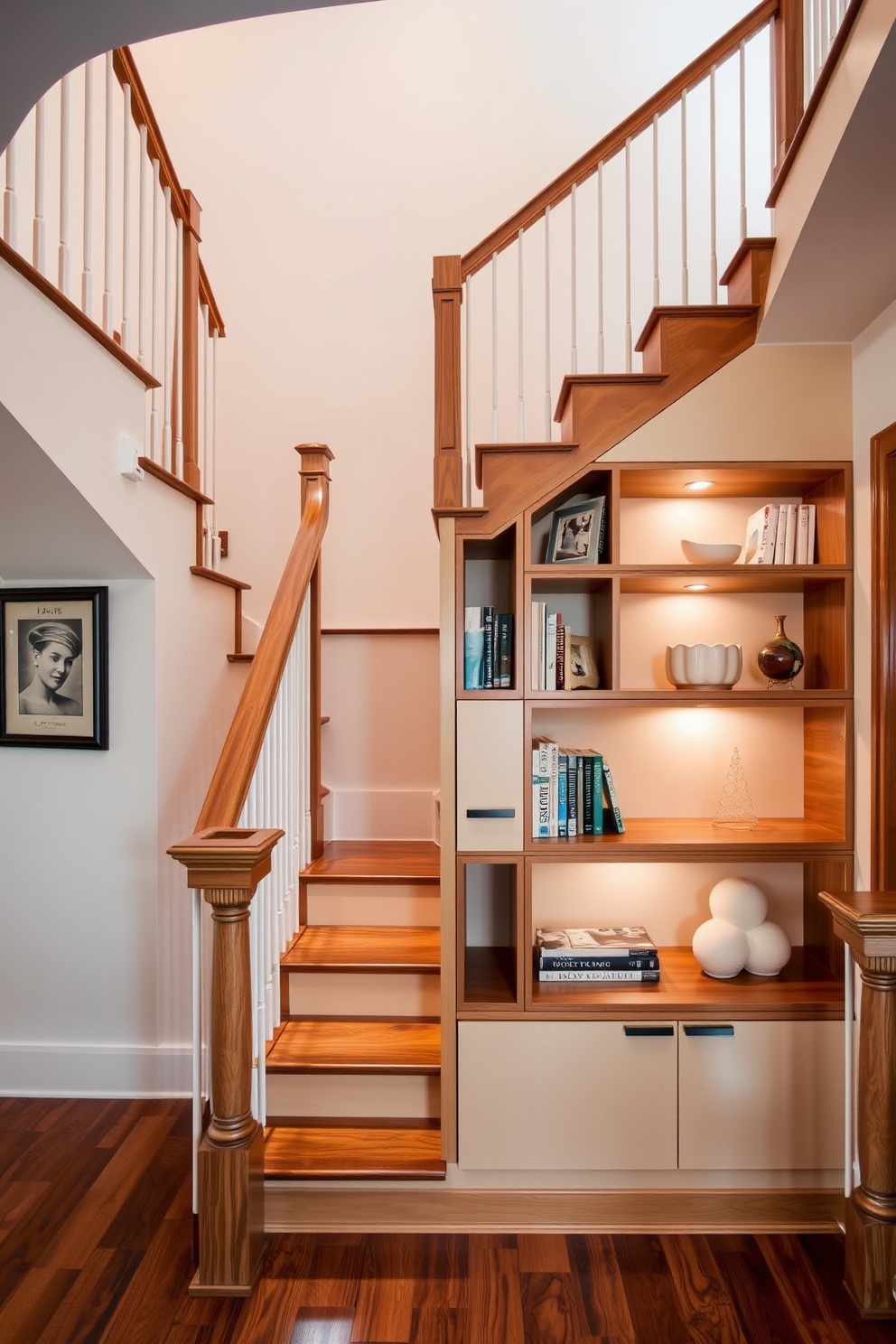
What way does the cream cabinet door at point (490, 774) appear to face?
toward the camera

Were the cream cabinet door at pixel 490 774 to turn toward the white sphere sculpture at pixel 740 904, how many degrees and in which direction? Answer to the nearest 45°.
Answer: approximately 90° to its left
